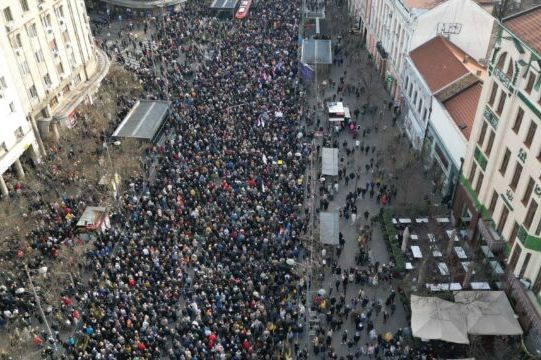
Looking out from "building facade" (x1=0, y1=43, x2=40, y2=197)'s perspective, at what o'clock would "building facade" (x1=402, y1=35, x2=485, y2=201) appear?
"building facade" (x1=402, y1=35, x2=485, y2=201) is roughly at 1 o'clock from "building facade" (x1=0, y1=43, x2=40, y2=197).

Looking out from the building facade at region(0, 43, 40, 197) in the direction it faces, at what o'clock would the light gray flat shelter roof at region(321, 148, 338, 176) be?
The light gray flat shelter roof is roughly at 1 o'clock from the building facade.

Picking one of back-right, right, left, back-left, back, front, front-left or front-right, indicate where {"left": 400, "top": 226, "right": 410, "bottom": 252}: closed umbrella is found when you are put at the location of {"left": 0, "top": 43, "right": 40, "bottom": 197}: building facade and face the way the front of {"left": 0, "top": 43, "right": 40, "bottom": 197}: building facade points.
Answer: front-right

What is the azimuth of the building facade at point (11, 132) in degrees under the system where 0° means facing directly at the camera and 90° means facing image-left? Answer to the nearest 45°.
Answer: approximately 270°

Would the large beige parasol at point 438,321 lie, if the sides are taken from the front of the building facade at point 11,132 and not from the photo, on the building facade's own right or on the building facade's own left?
on the building facade's own right

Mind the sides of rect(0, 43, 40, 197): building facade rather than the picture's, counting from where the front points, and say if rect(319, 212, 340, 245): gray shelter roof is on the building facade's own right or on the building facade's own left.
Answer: on the building facade's own right
